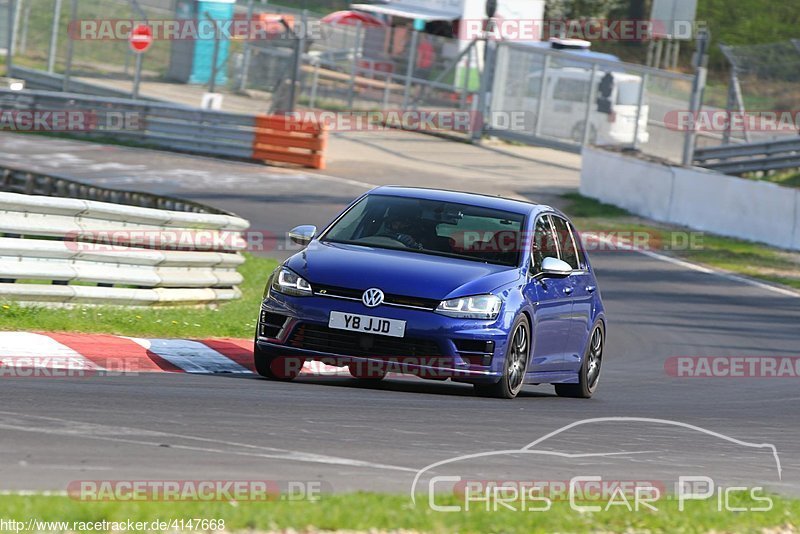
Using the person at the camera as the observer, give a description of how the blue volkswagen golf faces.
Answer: facing the viewer and to the left of the viewer

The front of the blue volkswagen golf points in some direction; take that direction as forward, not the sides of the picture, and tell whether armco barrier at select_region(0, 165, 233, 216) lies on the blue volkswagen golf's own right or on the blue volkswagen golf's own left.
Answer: on the blue volkswagen golf's own right

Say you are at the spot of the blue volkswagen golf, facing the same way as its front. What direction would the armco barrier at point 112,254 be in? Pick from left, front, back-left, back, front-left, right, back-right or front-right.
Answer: right

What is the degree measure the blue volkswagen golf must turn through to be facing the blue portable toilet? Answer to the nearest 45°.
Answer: approximately 135° to its right

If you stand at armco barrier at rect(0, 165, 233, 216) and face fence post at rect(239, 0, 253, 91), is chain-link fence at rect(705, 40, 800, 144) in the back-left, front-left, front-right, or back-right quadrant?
front-right

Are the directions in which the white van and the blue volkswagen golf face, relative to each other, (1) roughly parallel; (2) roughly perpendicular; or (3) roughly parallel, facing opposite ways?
roughly perpendicular

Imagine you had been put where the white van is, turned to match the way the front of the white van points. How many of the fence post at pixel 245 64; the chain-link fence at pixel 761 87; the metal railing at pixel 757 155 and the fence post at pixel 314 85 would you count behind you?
2

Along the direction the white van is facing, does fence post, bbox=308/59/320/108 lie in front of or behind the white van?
in front

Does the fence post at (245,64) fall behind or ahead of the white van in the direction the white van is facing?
ahead

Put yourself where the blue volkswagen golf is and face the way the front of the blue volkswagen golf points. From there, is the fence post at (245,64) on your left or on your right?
on your right
